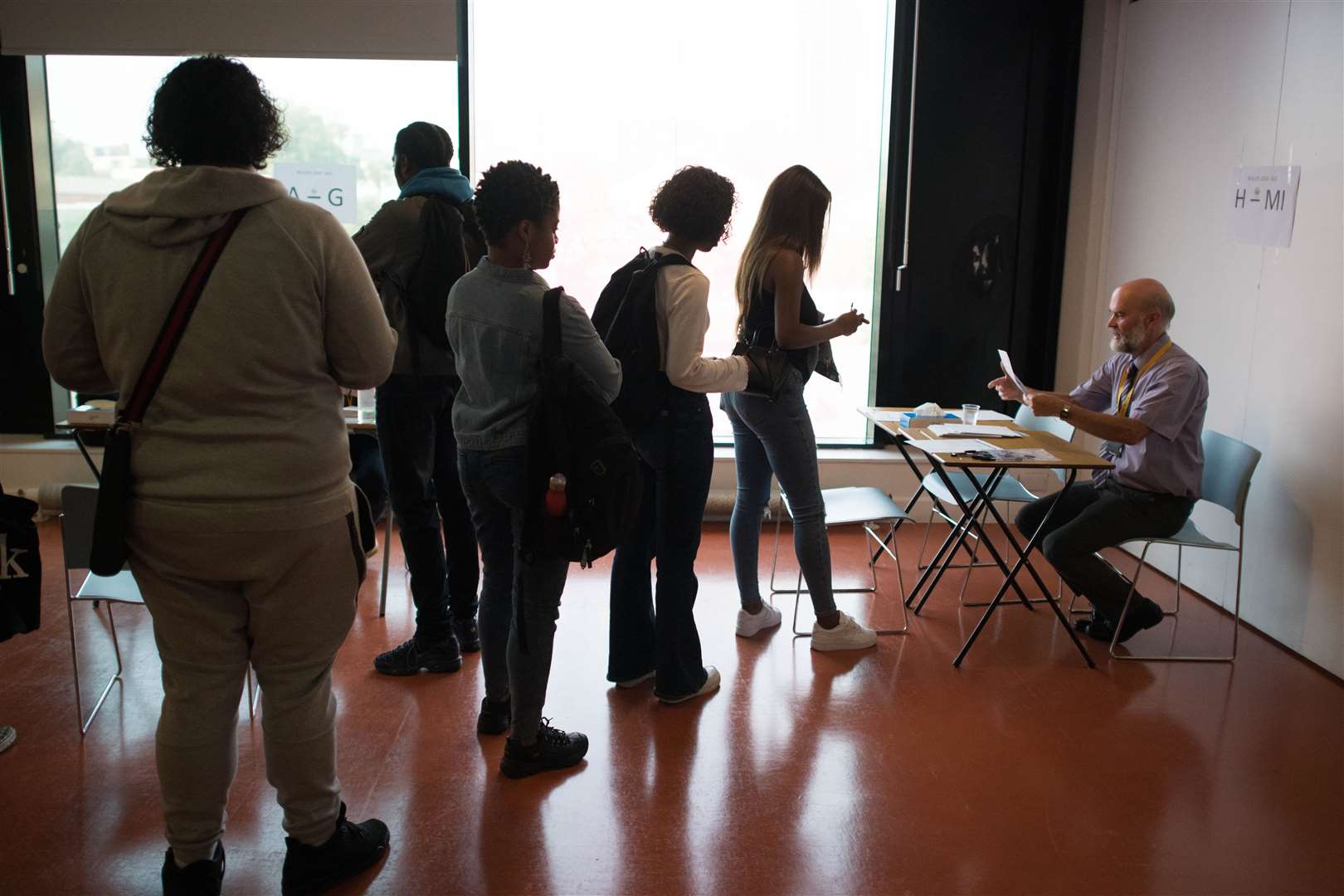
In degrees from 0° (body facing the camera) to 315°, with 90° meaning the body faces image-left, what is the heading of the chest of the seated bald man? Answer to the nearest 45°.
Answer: approximately 90°

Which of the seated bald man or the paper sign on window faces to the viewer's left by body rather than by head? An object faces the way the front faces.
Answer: the seated bald man

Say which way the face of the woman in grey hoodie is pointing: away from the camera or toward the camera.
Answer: away from the camera

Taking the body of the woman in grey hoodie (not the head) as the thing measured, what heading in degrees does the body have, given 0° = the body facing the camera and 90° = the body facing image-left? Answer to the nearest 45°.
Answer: approximately 180°

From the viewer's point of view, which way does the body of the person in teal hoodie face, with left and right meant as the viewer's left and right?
facing away from the viewer and to the left of the viewer

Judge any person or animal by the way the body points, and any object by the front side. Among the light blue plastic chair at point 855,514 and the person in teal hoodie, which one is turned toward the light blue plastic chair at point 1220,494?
the light blue plastic chair at point 855,514

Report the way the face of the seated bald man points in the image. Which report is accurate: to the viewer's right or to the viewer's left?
to the viewer's left

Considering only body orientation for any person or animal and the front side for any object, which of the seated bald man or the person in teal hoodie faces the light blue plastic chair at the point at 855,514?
the seated bald man

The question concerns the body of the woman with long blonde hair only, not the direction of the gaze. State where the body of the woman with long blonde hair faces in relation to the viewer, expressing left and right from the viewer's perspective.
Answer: facing to the right of the viewer
